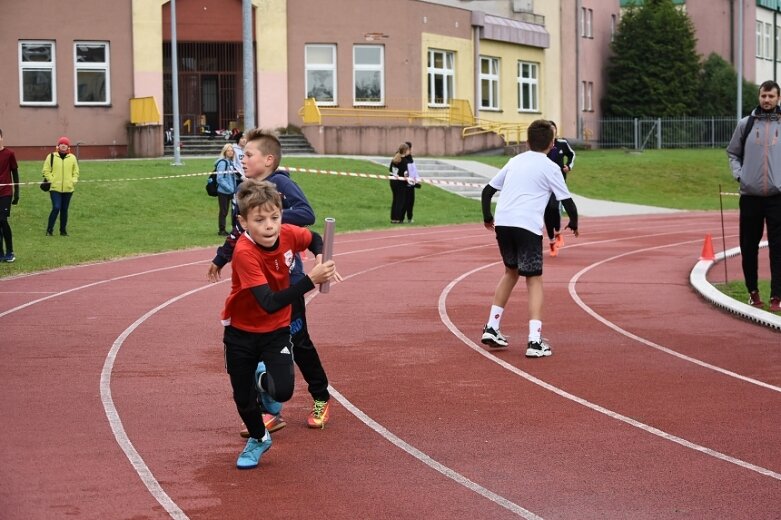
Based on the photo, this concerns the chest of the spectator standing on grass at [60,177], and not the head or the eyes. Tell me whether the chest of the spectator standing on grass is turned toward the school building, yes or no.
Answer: no

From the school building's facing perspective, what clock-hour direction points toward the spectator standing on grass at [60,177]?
The spectator standing on grass is roughly at 12 o'clock from the school building.

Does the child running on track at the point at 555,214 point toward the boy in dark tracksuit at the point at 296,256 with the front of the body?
yes

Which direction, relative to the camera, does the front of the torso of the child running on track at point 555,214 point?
toward the camera

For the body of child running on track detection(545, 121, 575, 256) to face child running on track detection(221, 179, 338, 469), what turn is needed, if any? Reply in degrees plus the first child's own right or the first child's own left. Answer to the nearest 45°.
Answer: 0° — they already face them

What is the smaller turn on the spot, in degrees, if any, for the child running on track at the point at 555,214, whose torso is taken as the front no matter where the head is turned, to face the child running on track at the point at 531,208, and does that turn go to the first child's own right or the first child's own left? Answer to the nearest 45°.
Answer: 0° — they already face them

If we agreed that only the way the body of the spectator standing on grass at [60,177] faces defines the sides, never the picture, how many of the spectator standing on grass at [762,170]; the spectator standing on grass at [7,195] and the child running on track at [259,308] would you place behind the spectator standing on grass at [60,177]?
0

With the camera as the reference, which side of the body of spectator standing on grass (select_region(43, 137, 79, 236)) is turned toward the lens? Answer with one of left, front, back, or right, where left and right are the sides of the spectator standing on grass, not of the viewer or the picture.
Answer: front

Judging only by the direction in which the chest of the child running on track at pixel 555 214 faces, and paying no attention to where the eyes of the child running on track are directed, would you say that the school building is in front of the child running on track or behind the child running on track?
behind

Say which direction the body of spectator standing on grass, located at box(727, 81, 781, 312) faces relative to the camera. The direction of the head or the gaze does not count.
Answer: toward the camera

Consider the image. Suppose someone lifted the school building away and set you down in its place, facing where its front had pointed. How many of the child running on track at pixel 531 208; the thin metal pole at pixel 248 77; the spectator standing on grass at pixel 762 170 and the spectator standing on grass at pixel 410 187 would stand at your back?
0

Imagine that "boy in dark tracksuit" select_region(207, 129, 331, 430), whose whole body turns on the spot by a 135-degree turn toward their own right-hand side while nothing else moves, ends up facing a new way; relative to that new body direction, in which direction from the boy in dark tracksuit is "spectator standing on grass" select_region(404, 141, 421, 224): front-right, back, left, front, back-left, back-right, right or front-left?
front

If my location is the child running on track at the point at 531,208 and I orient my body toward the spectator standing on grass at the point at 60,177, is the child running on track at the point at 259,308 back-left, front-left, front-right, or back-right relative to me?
back-left

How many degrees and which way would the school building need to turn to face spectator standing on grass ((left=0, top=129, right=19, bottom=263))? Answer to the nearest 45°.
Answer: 0° — it already faces them

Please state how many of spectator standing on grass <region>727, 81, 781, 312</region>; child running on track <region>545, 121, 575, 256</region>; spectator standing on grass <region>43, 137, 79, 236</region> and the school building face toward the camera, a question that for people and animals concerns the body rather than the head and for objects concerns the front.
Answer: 4
